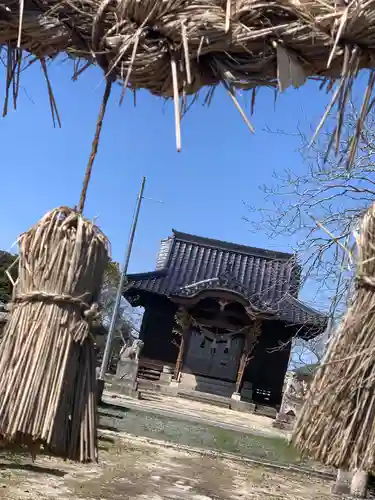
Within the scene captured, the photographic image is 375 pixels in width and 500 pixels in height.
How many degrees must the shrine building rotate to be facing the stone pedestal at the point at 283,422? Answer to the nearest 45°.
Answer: approximately 45° to its left

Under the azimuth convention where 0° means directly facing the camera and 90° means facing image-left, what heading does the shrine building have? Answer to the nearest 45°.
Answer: approximately 0°

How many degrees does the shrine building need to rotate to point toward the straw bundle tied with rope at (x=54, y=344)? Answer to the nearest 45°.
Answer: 0° — it already faces it

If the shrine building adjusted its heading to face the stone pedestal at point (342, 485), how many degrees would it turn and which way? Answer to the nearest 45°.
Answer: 0° — it already faces it

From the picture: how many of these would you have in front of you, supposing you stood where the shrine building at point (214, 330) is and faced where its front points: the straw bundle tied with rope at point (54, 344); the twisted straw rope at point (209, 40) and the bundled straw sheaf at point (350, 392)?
3

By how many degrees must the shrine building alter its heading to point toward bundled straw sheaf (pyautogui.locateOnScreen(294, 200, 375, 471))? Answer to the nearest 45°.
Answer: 0° — it already faces it

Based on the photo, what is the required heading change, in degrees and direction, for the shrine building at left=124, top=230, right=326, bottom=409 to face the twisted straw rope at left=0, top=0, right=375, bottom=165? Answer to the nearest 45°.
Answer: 0° — it already faces it
